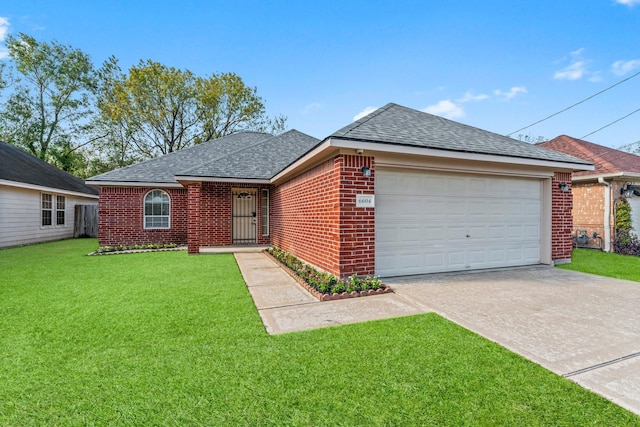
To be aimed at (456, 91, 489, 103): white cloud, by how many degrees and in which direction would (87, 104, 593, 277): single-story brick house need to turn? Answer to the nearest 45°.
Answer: approximately 135° to its left

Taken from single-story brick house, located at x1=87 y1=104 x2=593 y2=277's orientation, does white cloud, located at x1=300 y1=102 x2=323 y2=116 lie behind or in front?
behind

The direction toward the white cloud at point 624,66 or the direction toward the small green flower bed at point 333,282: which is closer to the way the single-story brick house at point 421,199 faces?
the small green flower bed

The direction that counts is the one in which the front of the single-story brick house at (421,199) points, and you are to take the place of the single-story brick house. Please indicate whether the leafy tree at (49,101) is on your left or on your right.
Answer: on your right

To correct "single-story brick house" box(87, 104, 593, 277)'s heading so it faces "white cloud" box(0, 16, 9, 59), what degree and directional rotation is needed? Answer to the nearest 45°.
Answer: approximately 135° to its right

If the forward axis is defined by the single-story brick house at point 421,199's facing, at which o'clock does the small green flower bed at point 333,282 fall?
The small green flower bed is roughly at 2 o'clock from the single-story brick house.

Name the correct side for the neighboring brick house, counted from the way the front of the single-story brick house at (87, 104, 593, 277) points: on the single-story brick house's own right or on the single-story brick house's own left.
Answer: on the single-story brick house's own left

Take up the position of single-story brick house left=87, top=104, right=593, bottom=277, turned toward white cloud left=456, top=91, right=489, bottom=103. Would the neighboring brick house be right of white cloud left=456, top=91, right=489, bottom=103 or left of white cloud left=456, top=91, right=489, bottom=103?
right

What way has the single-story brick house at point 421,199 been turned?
toward the camera

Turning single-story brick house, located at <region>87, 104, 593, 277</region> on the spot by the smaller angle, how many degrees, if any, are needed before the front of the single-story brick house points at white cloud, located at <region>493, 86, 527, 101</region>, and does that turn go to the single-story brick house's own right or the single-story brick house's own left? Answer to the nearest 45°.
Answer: approximately 135° to the single-story brick house's own left

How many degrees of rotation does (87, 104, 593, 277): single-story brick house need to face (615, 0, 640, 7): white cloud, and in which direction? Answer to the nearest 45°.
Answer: approximately 135° to its left

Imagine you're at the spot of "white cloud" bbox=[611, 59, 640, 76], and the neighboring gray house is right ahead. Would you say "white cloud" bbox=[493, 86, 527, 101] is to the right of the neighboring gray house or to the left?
right

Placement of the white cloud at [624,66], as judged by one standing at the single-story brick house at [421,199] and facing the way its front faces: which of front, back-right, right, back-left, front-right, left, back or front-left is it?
back-left
